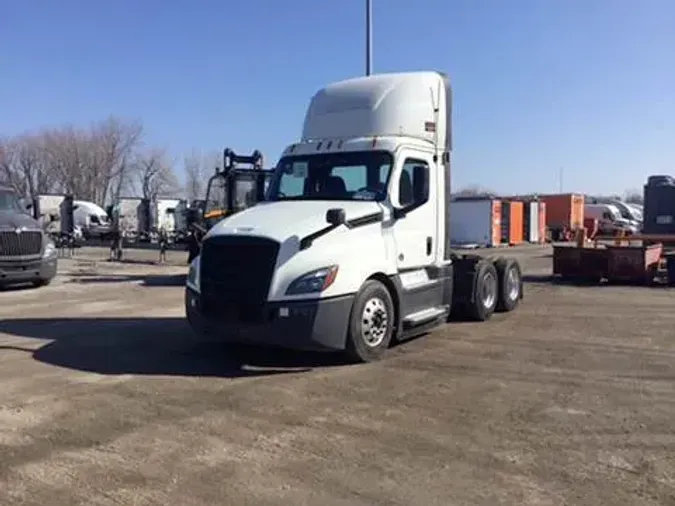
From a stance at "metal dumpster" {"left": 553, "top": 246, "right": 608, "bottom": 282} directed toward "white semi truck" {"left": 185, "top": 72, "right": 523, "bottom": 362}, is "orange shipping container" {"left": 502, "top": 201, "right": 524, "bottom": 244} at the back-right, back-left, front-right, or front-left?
back-right

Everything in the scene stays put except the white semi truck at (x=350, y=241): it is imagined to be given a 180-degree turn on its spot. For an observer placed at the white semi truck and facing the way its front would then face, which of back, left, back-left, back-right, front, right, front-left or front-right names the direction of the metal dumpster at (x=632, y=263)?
front

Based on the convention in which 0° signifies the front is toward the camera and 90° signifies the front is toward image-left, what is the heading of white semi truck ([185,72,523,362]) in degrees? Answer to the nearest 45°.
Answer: approximately 45°

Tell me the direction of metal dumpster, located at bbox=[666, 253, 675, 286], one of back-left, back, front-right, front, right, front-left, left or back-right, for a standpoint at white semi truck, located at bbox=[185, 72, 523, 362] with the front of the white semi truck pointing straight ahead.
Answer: back

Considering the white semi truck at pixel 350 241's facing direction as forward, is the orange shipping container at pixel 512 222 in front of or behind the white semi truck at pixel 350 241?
behind

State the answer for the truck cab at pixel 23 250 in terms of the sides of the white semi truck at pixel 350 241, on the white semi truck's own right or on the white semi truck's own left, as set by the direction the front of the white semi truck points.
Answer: on the white semi truck's own right

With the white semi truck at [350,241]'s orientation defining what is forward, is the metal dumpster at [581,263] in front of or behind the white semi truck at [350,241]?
behind
